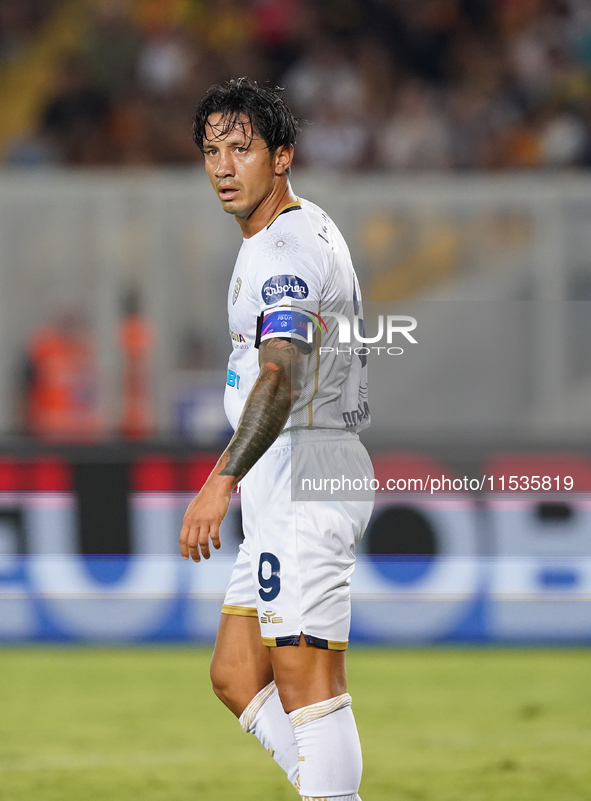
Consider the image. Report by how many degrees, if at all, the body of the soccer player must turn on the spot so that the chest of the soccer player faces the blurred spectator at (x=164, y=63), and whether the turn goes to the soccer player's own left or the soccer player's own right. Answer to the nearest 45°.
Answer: approximately 90° to the soccer player's own right

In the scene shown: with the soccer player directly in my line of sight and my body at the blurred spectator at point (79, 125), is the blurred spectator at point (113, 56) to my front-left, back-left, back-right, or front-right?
back-left

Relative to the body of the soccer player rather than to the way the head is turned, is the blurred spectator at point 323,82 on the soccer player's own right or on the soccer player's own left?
on the soccer player's own right

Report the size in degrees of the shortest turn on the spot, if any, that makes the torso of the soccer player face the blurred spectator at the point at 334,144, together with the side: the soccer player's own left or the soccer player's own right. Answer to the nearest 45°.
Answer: approximately 90° to the soccer player's own right

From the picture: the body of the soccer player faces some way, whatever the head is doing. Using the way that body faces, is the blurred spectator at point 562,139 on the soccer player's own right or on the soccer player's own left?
on the soccer player's own right

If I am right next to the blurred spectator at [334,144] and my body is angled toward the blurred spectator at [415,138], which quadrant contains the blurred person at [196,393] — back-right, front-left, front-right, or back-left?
back-right

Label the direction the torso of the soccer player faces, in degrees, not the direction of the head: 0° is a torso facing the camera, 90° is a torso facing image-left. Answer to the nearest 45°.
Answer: approximately 90°

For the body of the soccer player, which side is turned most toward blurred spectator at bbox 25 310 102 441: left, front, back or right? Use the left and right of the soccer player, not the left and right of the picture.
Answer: right

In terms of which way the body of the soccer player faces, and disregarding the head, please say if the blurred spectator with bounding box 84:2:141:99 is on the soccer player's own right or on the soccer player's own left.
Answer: on the soccer player's own right
